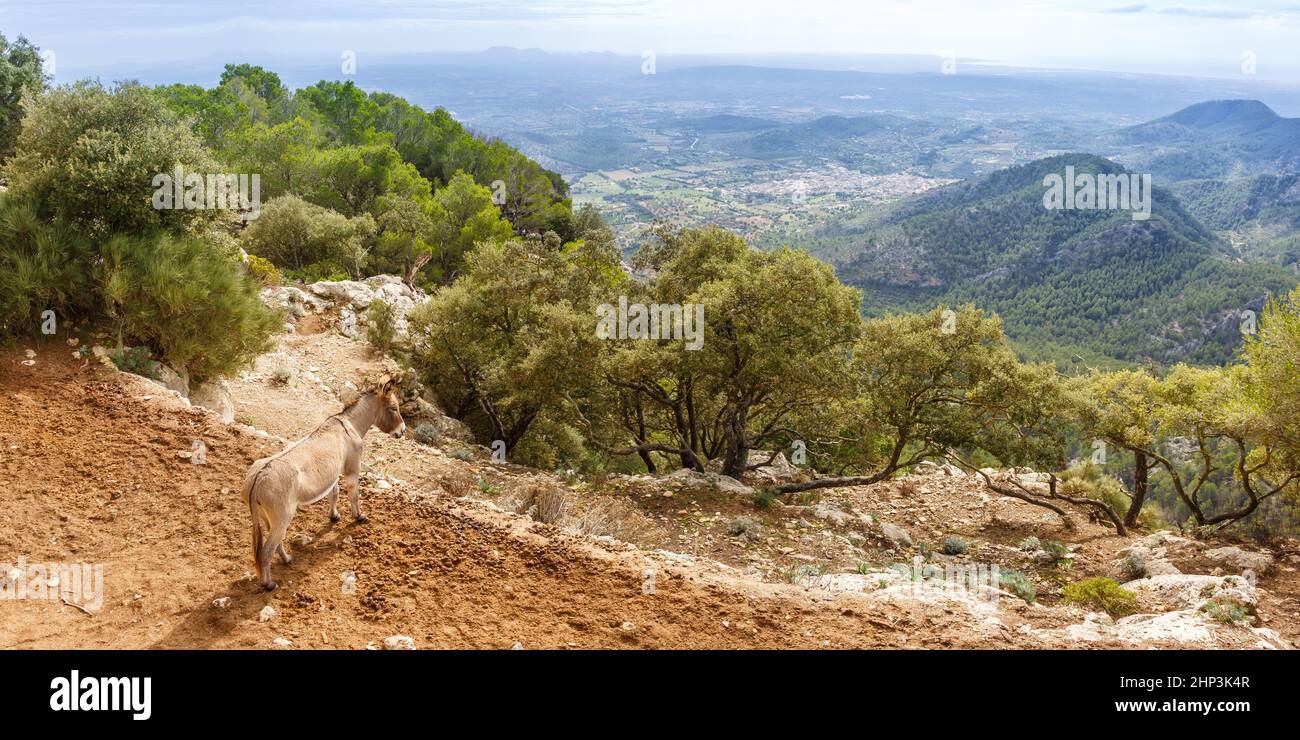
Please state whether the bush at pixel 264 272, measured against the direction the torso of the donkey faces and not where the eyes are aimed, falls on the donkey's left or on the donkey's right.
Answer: on the donkey's left

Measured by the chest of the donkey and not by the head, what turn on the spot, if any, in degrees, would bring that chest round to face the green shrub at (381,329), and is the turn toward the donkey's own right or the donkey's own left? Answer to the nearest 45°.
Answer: approximately 45° to the donkey's own left

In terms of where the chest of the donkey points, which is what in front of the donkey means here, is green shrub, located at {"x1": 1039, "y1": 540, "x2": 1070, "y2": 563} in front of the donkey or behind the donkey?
in front

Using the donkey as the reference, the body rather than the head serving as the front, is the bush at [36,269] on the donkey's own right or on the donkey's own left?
on the donkey's own left

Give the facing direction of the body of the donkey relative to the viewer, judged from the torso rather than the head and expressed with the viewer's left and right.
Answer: facing away from the viewer and to the right of the viewer

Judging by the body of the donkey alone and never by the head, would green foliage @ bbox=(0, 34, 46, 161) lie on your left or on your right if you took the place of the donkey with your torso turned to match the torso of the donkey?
on your left
